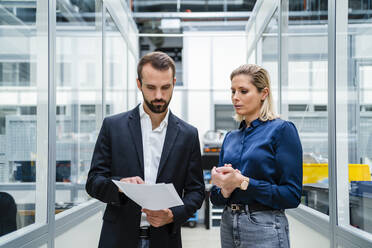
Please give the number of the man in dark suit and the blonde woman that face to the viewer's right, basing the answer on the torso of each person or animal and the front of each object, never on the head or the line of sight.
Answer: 0

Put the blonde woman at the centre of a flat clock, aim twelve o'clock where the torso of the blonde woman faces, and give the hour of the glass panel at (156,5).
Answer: The glass panel is roughly at 4 o'clock from the blonde woman.

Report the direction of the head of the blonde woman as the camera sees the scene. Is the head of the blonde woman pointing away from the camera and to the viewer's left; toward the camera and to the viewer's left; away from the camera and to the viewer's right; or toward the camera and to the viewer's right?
toward the camera and to the viewer's left

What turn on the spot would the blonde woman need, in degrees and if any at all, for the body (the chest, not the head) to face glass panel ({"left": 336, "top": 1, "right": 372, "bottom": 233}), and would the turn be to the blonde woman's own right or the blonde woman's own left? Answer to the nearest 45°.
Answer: approximately 180°

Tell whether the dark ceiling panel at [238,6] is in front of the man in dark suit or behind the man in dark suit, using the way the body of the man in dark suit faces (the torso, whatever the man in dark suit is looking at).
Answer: behind

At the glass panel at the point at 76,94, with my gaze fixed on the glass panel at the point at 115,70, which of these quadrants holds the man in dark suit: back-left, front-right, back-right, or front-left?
back-right

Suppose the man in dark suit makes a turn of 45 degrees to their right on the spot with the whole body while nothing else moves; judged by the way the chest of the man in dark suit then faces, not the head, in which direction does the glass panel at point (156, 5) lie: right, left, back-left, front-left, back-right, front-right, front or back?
back-right

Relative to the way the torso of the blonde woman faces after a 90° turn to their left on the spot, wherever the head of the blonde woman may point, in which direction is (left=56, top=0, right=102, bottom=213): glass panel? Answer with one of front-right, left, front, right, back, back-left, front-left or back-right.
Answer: back

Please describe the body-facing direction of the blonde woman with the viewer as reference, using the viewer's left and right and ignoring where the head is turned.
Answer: facing the viewer and to the left of the viewer

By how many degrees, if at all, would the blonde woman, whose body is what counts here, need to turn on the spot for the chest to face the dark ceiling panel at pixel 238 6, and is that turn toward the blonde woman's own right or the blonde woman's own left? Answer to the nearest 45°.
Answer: approximately 135° to the blonde woman's own right

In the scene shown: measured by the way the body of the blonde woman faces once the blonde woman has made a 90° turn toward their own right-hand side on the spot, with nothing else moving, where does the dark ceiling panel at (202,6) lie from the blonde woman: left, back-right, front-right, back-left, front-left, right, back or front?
front-right

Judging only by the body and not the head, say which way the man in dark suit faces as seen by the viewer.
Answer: toward the camera

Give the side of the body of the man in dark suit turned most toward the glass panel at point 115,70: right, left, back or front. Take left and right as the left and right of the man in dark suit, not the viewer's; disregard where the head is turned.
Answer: back

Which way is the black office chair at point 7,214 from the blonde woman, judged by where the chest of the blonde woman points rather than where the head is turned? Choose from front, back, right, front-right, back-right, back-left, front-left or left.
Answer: front-right
